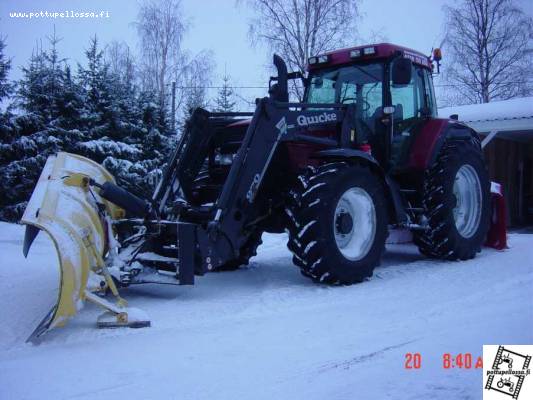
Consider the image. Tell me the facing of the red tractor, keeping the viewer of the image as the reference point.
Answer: facing the viewer and to the left of the viewer
